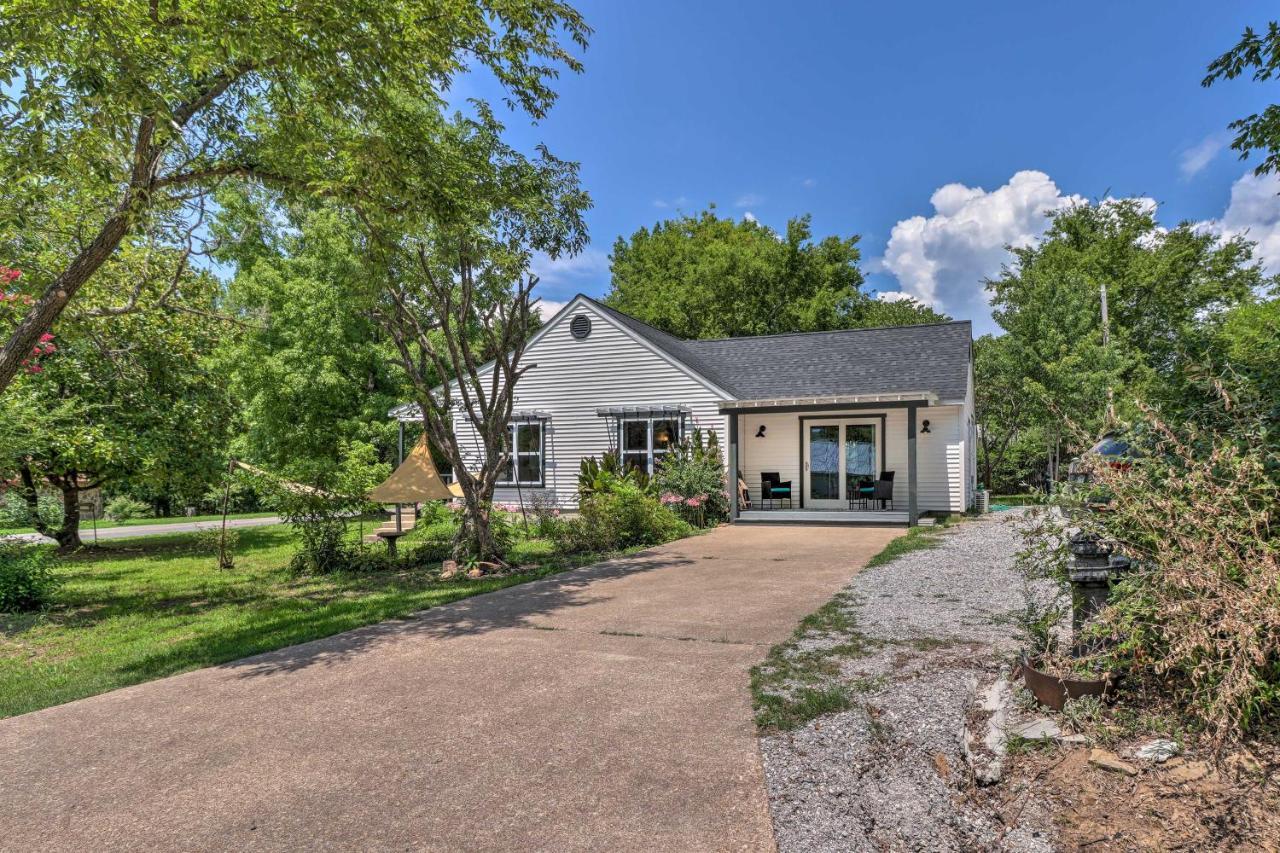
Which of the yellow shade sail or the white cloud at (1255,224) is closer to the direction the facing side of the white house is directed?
the yellow shade sail

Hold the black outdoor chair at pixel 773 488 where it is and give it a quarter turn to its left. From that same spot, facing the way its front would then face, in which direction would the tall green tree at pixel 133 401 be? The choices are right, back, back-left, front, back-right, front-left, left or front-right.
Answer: back

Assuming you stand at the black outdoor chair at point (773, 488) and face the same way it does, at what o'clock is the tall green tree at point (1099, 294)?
The tall green tree is roughly at 9 o'clock from the black outdoor chair.

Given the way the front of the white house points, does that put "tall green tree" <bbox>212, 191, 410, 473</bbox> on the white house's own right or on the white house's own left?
on the white house's own right

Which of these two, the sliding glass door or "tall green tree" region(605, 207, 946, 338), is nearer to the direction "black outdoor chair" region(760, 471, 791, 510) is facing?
the sliding glass door

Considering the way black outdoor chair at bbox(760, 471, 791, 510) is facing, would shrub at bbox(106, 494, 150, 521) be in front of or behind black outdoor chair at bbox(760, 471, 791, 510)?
behind

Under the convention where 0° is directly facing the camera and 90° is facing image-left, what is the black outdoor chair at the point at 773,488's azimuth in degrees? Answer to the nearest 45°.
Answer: approximately 315°
